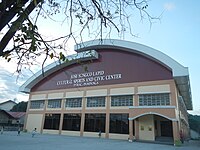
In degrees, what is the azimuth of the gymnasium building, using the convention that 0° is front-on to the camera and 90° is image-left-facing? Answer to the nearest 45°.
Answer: approximately 45°
